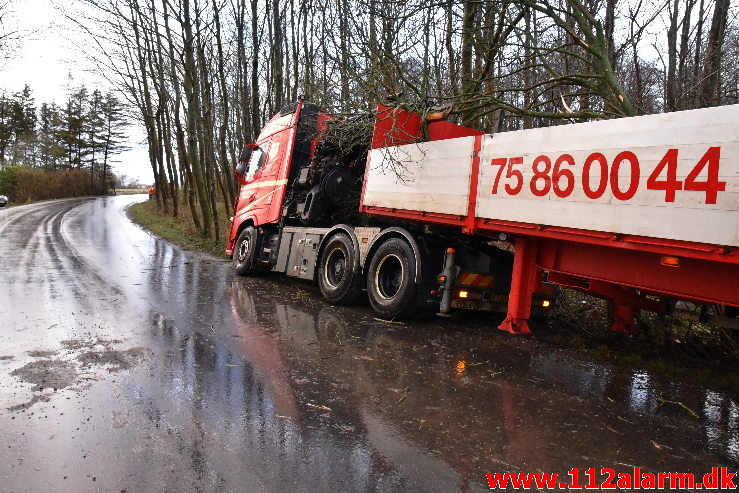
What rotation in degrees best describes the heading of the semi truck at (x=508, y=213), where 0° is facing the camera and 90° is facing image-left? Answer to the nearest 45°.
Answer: approximately 135°
